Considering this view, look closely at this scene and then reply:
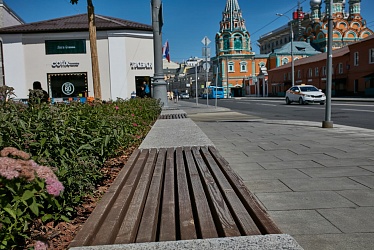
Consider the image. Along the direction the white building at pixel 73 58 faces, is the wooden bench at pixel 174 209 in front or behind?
in front

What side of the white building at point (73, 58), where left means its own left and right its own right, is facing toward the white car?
left

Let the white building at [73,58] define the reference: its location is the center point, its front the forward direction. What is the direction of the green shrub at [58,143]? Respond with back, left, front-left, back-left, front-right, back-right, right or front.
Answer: front

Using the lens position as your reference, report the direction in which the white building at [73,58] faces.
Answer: facing the viewer

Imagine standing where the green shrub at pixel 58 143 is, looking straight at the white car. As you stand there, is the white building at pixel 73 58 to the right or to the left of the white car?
left

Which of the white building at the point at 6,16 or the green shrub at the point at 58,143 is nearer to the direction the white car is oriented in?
the green shrub

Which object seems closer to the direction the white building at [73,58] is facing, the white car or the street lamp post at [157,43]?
the street lamp post

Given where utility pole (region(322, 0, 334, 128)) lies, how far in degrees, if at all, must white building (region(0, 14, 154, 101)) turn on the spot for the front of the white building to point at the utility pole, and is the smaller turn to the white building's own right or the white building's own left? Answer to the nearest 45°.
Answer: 0° — it already faces it

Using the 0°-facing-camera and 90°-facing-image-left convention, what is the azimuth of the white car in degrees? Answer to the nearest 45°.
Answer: approximately 315°

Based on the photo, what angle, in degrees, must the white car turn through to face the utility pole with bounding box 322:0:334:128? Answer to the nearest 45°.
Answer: approximately 45° to its right

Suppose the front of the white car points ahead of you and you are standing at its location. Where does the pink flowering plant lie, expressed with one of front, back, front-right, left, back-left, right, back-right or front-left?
front-right

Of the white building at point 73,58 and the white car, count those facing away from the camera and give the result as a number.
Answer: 0

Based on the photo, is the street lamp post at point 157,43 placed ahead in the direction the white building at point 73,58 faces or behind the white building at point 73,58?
ahead

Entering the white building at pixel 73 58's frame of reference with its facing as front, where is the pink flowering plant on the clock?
The pink flowering plant is roughly at 12 o'clock from the white building.
